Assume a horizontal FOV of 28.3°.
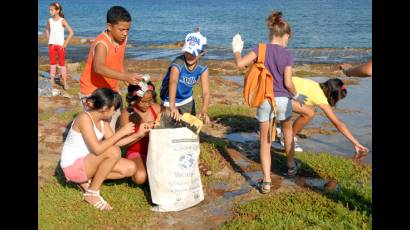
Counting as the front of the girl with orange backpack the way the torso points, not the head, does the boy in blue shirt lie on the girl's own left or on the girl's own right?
on the girl's own left

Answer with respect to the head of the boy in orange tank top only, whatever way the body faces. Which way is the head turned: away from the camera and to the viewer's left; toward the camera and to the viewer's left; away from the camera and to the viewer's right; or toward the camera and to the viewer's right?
toward the camera and to the viewer's right

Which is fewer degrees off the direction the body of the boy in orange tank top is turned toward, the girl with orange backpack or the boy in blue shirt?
the girl with orange backpack

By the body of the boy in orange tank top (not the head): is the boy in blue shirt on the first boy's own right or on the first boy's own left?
on the first boy's own left

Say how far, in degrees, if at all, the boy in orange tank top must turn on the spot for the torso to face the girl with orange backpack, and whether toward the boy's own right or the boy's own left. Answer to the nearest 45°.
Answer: approximately 45° to the boy's own left
